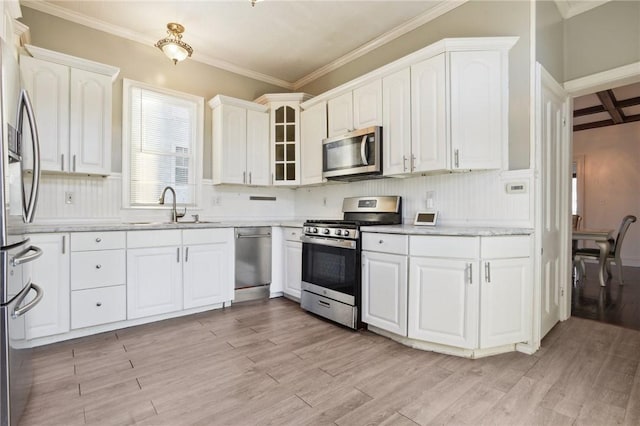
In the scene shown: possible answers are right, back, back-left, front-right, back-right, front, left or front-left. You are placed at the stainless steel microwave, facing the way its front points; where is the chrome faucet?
front-right

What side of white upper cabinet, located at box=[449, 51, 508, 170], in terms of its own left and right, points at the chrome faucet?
right

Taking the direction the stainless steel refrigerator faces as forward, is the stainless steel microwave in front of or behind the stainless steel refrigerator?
in front

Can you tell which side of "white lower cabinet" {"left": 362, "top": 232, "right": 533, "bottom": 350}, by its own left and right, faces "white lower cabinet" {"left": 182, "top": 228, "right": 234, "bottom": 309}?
right

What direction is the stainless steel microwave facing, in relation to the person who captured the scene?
facing the viewer and to the left of the viewer

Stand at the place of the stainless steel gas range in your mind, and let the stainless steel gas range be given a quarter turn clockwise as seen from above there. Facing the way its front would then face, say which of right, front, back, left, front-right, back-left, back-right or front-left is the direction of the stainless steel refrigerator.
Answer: left

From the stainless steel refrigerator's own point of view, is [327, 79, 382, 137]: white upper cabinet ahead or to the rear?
ahead

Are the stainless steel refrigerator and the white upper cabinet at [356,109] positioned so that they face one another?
yes

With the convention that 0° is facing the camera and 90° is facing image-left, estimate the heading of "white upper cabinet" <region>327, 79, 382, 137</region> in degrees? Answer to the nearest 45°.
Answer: approximately 45°

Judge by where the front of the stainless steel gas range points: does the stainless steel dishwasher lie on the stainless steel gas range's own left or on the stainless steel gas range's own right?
on the stainless steel gas range's own right

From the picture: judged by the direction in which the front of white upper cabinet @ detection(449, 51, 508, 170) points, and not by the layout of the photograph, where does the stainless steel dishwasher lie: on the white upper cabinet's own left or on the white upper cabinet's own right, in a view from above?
on the white upper cabinet's own right

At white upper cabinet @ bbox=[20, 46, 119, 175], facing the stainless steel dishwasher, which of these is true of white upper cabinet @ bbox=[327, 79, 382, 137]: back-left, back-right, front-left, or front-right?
front-right

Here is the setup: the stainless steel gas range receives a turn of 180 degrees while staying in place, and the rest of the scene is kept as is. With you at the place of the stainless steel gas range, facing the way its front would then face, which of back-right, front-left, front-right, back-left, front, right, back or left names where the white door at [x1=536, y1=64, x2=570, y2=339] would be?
front-right

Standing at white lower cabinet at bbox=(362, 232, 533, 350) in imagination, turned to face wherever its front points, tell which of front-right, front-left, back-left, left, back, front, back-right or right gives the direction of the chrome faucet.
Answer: right
